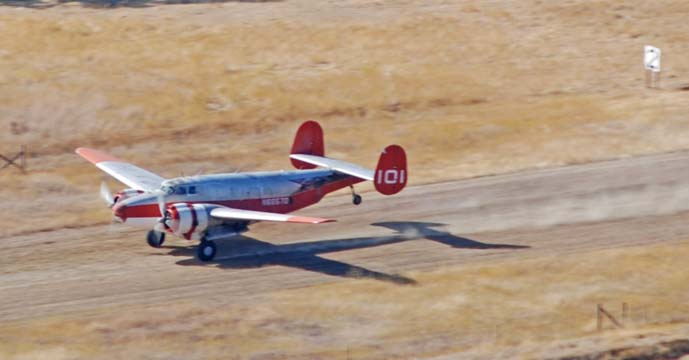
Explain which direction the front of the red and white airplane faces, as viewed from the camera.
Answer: facing the viewer and to the left of the viewer
